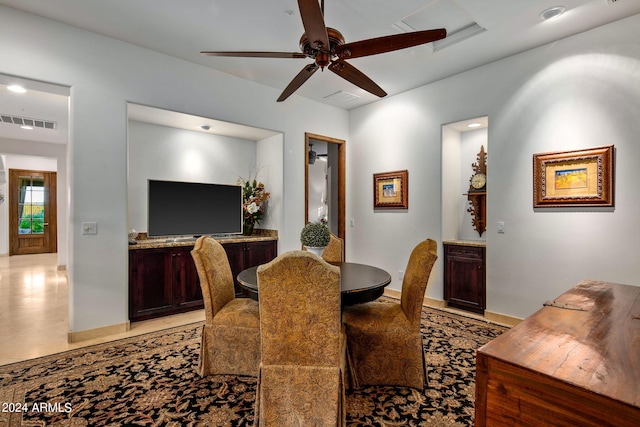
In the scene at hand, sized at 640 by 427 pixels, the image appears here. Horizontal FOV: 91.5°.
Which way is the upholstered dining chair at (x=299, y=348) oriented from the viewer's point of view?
away from the camera

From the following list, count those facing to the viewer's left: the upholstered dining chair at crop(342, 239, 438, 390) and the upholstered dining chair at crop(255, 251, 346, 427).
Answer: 1

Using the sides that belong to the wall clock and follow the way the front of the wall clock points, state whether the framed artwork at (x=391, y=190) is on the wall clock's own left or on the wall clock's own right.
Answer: on the wall clock's own right

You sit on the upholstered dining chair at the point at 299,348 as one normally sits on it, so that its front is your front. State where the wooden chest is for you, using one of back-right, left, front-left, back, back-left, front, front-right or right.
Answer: back-right

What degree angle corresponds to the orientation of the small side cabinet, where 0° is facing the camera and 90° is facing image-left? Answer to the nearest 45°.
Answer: approximately 45°

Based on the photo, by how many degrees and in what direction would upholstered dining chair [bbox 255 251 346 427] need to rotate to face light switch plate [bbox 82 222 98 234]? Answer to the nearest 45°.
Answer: approximately 45° to its left

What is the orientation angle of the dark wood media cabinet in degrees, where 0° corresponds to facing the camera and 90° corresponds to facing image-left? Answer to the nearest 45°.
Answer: approximately 315°

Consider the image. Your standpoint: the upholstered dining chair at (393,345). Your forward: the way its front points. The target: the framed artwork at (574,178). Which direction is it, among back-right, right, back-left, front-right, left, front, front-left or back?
back-right

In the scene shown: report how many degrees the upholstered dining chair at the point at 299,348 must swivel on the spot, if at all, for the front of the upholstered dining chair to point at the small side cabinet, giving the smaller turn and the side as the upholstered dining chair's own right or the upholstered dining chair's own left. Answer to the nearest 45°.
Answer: approximately 45° to the upholstered dining chair's own right

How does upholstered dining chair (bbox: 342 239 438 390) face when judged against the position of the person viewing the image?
facing to the left of the viewer

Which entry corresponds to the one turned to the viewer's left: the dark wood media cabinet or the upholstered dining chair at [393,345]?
the upholstered dining chair

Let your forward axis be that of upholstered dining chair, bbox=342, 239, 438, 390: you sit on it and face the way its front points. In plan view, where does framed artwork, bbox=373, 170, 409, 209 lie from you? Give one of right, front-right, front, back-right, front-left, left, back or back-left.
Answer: right
